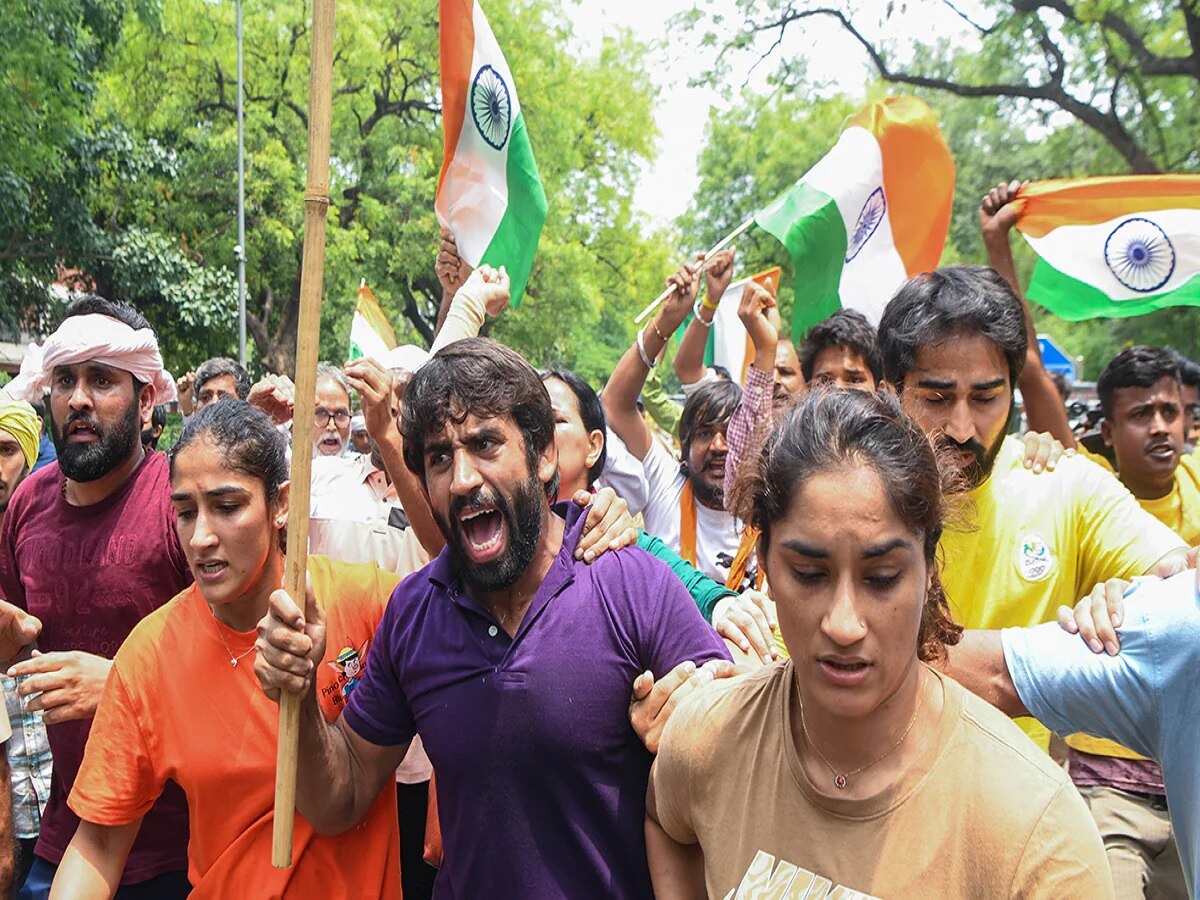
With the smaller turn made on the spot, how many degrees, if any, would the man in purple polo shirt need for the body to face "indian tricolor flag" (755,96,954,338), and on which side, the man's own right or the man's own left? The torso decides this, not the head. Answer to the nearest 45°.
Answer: approximately 135° to the man's own left

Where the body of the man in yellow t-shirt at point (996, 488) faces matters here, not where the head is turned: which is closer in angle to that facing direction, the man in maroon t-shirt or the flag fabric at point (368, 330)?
the man in maroon t-shirt

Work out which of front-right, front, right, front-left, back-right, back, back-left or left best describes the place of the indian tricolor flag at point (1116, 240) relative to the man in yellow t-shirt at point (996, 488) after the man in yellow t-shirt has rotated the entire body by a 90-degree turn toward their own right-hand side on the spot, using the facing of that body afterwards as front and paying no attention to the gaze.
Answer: right

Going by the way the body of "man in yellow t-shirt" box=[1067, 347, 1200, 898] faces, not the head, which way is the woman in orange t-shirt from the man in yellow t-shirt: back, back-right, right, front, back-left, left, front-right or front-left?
right

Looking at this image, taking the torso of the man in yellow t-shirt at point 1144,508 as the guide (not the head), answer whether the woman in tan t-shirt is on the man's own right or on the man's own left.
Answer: on the man's own right

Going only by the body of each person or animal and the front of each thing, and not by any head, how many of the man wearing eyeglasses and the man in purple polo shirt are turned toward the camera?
2

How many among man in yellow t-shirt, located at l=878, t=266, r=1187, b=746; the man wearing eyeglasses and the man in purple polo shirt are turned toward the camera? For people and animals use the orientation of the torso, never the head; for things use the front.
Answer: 3

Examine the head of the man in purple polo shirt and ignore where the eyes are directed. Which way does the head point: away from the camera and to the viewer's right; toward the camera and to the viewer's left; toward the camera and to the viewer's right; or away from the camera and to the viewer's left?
toward the camera and to the viewer's left

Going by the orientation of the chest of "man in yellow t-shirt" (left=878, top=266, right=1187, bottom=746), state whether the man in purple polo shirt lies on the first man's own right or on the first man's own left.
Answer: on the first man's own right

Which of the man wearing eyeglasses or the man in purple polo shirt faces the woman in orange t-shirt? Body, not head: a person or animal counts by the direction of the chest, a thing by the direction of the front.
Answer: the man wearing eyeglasses

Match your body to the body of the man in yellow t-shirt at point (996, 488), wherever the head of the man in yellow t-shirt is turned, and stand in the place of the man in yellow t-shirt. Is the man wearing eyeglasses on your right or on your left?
on your right

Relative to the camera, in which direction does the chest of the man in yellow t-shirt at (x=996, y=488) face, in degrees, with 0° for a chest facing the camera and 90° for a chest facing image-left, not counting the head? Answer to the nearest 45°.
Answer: approximately 0°

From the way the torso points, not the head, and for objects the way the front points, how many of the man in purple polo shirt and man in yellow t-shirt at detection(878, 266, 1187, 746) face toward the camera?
2
